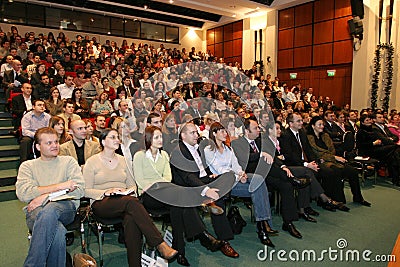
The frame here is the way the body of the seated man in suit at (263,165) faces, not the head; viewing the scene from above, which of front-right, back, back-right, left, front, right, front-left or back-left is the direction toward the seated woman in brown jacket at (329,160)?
left

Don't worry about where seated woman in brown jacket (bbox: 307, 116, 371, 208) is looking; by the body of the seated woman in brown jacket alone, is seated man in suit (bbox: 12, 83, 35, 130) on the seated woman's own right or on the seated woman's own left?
on the seated woman's own right

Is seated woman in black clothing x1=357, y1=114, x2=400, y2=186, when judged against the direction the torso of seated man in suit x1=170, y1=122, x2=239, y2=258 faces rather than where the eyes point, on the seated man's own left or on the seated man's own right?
on the seated man's own left

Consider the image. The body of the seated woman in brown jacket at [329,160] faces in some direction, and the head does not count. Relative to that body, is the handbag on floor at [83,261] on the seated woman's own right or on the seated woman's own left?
on the seated woman's own right

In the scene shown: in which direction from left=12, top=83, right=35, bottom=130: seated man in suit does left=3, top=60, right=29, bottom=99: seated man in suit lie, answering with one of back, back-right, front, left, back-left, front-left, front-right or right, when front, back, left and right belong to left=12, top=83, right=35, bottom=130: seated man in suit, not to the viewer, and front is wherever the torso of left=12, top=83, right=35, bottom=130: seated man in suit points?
back-left

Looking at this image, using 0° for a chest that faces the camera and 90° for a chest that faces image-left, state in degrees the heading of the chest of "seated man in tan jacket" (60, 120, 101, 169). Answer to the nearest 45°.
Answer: approximately 315°

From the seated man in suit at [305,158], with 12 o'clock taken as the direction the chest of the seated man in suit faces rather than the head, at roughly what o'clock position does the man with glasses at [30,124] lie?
The man with glasses is roughly at 4 o'clock from the seated man in suit.

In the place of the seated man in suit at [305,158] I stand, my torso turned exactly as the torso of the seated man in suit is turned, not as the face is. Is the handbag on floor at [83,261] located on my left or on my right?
on my right

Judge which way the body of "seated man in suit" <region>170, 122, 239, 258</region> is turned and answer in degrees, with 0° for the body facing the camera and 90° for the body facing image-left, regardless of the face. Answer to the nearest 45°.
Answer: approximately 315°
